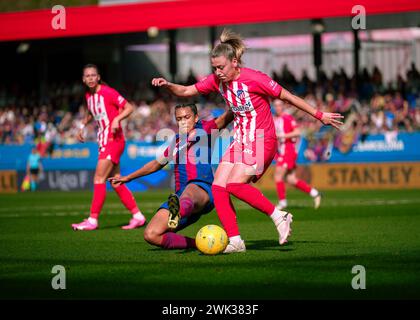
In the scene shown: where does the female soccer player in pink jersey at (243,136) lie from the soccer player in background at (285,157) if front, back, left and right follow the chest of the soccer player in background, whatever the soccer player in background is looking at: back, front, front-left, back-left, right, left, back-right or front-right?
front-left

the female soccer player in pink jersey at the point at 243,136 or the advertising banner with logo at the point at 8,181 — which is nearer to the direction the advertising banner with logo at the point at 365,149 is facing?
the female soccer player in pink jersey

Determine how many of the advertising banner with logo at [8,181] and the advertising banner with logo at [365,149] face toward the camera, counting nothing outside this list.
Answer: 2

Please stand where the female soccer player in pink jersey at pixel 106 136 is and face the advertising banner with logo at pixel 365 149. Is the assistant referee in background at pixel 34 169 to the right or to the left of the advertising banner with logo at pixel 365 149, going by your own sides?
left

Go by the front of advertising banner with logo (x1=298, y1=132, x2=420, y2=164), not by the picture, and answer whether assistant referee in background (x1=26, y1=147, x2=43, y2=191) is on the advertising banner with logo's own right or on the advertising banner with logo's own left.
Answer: on the advertising banner with logo's own right

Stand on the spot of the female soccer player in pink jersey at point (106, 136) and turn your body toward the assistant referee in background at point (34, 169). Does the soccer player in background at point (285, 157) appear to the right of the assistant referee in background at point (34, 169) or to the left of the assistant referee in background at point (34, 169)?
right

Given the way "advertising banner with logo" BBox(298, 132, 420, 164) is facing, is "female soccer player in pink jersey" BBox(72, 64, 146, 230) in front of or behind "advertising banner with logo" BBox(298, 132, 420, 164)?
in front

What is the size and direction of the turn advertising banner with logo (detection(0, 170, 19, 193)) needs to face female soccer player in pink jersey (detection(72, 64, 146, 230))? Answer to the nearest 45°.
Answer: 0° — it already faces them

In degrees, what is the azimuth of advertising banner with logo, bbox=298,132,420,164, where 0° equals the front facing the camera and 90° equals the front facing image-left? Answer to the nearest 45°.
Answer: approximately 0°

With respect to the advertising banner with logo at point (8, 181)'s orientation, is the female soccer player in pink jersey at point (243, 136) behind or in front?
in front

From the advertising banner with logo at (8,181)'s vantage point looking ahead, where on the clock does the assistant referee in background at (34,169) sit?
The assistant referee in background is roughly at 10 o'clock from the advertising banner with logo.

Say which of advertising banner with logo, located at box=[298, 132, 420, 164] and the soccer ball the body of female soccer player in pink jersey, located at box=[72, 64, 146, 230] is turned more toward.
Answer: the soccer ball
